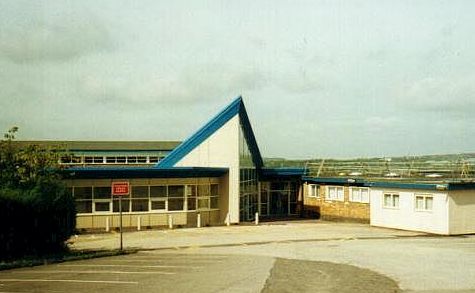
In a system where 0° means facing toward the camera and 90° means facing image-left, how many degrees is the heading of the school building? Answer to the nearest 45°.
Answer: approximately 0°
